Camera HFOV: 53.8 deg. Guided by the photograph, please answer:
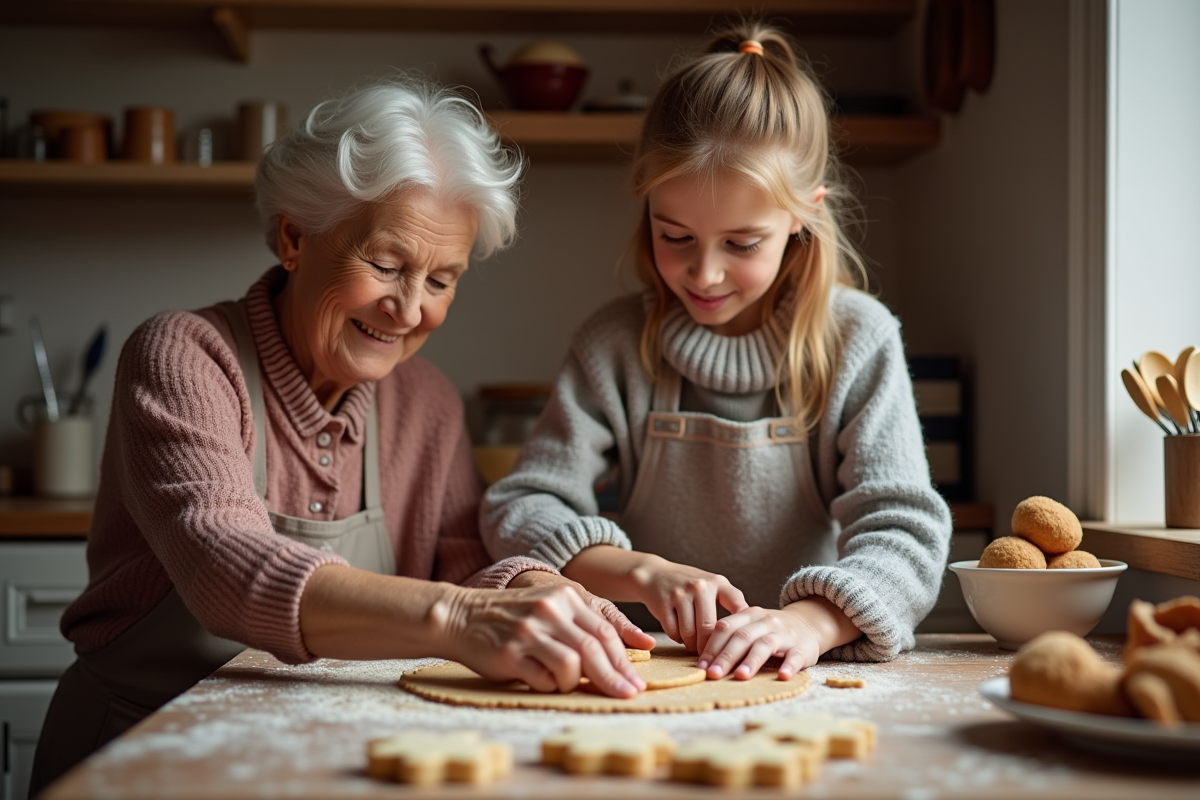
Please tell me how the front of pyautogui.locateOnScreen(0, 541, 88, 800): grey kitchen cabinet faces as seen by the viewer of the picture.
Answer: facing the viewer

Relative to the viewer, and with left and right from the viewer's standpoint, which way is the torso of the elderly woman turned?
facing the viewer and to the right of the viewer

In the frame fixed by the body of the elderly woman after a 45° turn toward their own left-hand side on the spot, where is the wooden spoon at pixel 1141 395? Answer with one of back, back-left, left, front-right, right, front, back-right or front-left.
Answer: front

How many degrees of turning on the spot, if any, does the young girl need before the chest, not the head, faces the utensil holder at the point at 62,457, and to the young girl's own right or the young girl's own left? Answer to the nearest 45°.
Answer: approximately 135° to the young girl's own right

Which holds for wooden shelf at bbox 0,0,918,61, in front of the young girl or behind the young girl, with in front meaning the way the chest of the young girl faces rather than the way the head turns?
behind

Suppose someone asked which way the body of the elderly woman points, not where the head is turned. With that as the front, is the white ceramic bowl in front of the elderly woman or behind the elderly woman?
in front

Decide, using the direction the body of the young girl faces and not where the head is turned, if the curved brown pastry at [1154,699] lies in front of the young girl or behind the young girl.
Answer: in front

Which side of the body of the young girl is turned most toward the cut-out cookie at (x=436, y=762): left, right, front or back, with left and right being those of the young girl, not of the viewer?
front

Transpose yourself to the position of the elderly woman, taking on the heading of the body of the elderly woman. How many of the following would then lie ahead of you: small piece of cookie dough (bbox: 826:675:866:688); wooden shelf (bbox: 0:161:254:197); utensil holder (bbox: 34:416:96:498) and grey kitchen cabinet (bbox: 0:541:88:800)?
1

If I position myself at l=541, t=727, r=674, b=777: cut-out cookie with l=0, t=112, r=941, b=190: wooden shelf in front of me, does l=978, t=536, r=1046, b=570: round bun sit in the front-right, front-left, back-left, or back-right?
front-right

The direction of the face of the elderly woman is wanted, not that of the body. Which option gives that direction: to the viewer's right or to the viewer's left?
to the viewer's right

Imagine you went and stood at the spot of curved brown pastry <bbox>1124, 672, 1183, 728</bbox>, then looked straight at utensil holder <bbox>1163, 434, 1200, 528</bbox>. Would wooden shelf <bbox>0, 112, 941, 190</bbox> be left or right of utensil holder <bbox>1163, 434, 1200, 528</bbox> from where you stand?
left

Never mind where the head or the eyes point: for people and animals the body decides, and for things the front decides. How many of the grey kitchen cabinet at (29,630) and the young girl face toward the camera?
2

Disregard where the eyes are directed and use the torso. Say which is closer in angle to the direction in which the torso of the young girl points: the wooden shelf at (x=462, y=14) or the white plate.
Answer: the white plate
